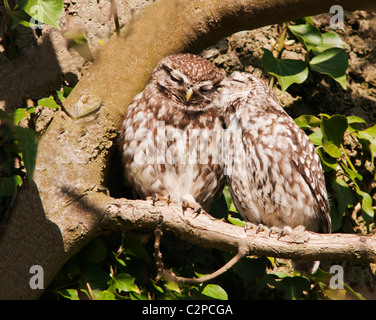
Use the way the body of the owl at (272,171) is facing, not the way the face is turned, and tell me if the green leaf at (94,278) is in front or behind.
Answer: in front

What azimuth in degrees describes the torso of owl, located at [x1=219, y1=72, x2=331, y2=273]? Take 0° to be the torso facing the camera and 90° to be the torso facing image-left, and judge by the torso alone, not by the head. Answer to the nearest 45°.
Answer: approximately 45°

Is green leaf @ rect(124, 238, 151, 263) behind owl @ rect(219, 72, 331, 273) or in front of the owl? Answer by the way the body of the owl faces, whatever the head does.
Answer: in front

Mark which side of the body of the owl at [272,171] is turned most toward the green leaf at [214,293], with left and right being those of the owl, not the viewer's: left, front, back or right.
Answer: front

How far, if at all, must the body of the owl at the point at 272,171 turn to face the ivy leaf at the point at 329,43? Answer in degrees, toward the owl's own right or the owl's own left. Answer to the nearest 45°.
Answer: approximately 180°

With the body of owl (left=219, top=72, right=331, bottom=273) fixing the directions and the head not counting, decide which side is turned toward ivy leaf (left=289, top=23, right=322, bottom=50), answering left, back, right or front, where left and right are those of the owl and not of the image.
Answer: back

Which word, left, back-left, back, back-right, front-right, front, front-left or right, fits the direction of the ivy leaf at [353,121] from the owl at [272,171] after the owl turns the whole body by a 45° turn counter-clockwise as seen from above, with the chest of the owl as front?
back-left

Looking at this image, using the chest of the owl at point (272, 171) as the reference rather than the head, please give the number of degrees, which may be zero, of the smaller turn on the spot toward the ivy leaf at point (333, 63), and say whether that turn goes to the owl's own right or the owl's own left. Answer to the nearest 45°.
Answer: approximately 180°

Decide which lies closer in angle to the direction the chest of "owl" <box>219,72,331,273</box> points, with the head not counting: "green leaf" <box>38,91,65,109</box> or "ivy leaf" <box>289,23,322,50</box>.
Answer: the green leaf

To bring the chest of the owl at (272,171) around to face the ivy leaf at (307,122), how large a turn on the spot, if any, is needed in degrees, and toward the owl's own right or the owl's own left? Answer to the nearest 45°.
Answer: approximately 180°
